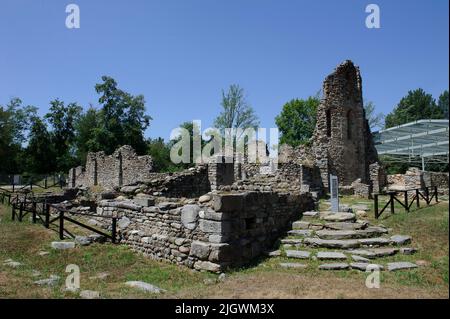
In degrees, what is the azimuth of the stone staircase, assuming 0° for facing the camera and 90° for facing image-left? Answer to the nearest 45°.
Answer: approximately 0°

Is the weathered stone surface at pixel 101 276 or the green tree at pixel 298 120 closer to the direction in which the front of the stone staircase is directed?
the weathered stone surface

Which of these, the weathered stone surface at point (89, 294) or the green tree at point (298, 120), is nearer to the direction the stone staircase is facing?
the weathered stone surface

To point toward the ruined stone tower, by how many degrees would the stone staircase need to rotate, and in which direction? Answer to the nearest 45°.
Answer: approximately 180°

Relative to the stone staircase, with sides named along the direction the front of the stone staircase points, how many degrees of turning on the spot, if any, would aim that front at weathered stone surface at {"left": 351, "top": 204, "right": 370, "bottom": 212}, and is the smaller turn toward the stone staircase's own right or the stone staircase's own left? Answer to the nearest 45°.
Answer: approximately 180°

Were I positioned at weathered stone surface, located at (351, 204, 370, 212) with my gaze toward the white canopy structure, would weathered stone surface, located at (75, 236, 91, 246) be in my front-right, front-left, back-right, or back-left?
back-left

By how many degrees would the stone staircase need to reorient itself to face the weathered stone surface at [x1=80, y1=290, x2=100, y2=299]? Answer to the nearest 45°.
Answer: approximately 45° to its right

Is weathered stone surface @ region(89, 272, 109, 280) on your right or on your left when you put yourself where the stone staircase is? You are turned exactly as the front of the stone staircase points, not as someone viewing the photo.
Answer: on your right

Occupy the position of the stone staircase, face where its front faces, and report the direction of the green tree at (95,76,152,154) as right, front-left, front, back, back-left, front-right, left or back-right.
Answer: back-right

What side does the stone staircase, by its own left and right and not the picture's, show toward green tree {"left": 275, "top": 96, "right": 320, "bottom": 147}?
back

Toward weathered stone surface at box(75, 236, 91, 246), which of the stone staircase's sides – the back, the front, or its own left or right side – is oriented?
right

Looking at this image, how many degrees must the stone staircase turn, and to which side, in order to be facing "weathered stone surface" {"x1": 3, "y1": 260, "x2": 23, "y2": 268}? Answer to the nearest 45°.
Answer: approximately 90° to its right

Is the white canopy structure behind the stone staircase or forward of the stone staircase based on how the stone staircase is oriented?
behind

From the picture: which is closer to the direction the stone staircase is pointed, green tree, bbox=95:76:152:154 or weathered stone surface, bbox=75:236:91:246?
the weathered stone surface
